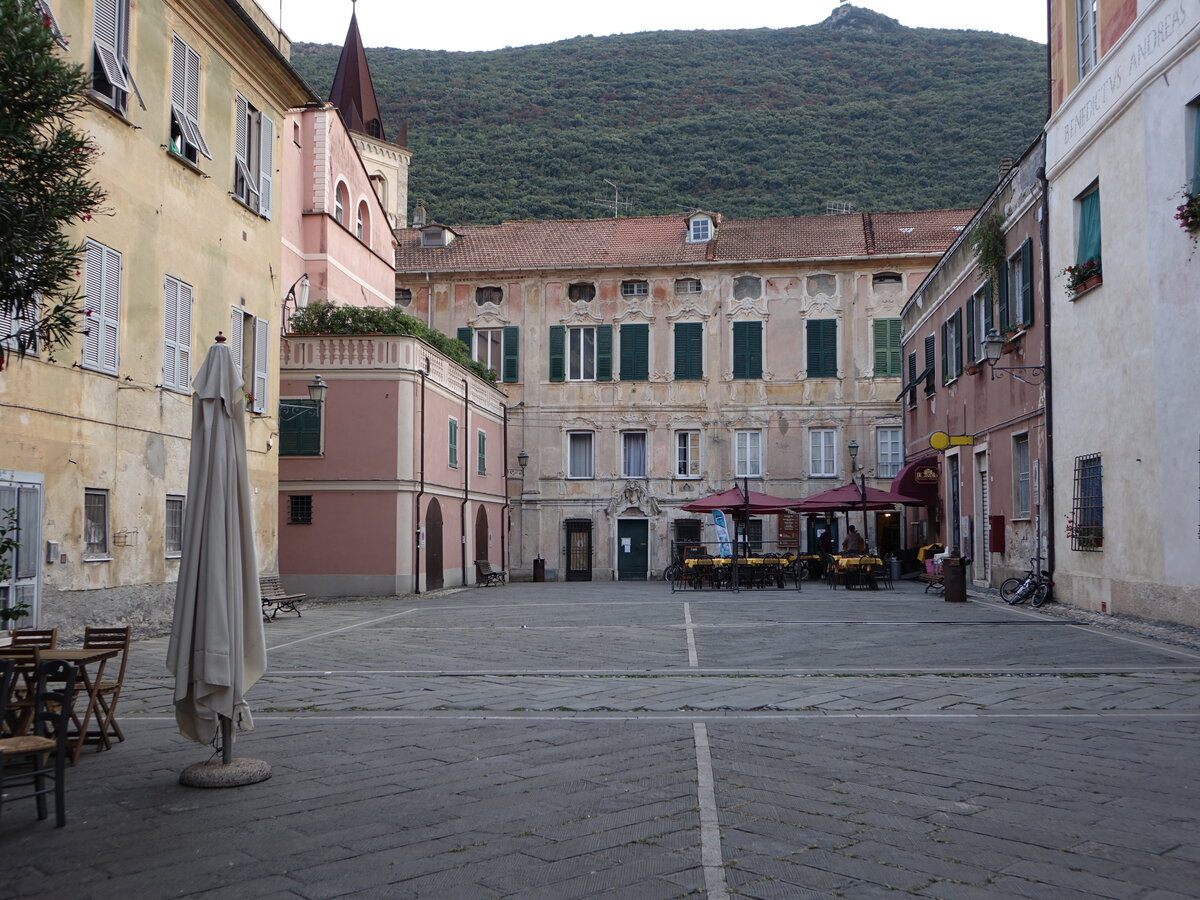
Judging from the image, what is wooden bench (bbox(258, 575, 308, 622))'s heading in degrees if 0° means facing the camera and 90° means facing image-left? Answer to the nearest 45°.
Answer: approximately 315°

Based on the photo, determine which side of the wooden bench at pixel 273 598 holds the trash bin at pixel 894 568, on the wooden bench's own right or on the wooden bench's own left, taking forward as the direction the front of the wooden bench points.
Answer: on the wooden bench's own left

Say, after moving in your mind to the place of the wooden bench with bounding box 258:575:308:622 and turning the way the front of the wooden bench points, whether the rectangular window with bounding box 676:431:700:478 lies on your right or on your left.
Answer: on your left

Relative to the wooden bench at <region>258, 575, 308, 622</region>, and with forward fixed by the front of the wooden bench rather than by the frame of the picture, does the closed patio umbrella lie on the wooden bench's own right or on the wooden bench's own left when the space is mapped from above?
on the wooden bench's own right

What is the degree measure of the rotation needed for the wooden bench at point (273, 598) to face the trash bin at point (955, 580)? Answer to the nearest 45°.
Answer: approximately 45° to its left

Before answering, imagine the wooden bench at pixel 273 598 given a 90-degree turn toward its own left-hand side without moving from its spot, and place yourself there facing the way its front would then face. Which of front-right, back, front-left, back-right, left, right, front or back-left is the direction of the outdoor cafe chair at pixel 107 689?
back-right
